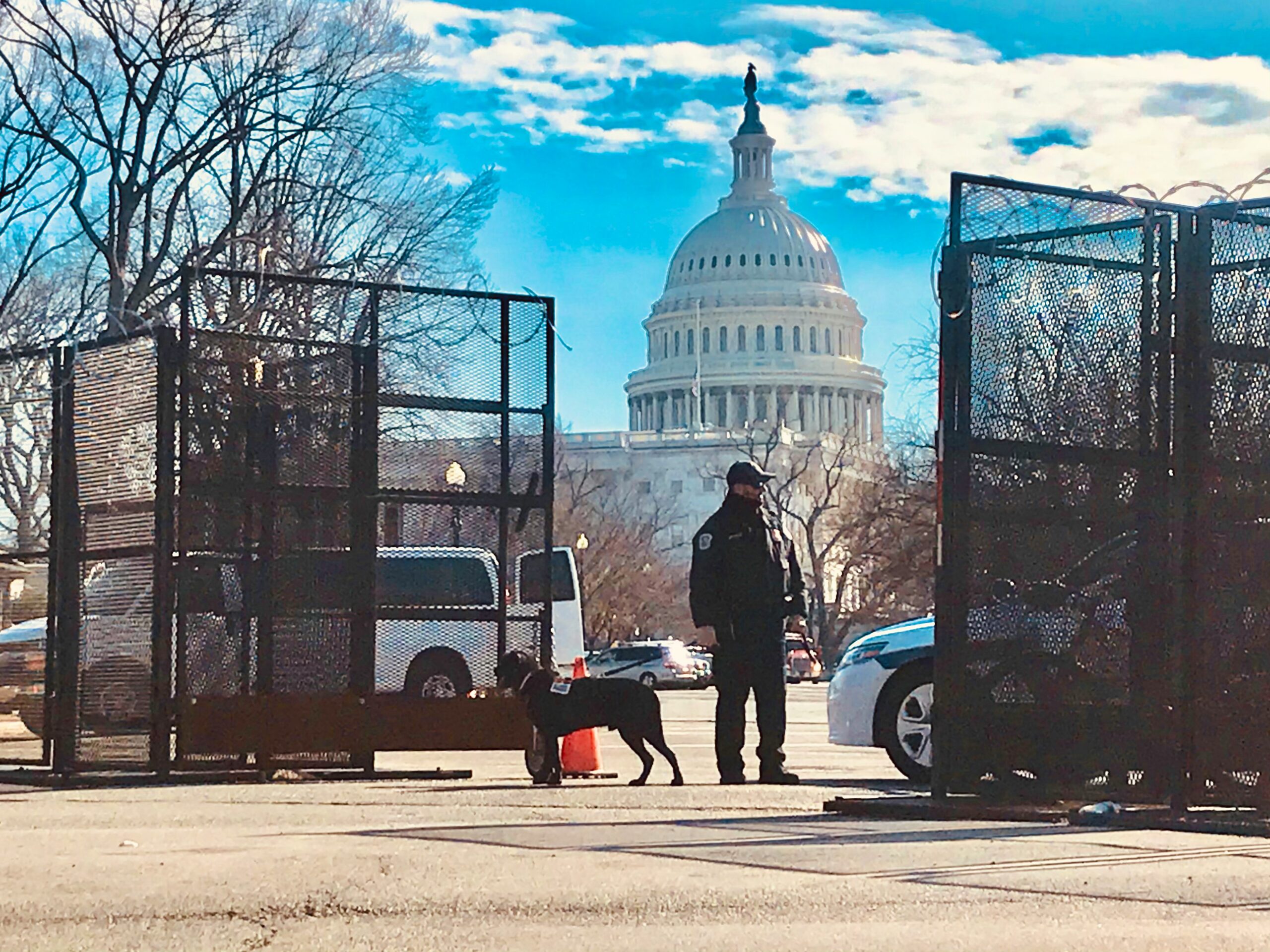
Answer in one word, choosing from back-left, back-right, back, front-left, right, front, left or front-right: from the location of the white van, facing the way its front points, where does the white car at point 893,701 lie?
back-left

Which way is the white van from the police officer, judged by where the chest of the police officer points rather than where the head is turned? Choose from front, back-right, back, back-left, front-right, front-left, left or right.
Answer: back

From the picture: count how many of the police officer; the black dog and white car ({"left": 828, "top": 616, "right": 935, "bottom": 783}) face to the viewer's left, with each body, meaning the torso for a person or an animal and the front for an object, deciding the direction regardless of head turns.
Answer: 2

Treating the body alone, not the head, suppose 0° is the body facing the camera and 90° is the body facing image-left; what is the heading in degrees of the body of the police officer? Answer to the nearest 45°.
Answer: approximately 315°

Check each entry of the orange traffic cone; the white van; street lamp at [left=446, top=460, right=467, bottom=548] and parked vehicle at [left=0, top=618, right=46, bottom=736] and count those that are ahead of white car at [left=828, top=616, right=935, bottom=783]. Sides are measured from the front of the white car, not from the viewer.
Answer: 4

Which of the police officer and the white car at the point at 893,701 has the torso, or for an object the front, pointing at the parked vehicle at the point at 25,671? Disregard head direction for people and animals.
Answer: the white car

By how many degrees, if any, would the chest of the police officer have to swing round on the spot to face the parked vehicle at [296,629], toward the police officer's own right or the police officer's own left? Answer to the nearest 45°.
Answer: approximately 135° to the police officer's own right

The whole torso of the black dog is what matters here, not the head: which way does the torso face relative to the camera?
to the viewer's left

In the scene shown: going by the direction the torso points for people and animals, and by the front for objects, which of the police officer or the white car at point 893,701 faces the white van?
the white car

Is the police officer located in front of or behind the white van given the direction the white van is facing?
behind

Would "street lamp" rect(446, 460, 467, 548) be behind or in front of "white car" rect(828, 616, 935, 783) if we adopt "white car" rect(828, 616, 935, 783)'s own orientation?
in front

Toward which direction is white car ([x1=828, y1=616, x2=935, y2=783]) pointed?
to the viewer's left

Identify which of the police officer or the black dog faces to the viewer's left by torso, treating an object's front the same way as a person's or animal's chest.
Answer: the black dog

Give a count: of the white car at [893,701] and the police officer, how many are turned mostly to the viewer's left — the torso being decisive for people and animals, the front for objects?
1
